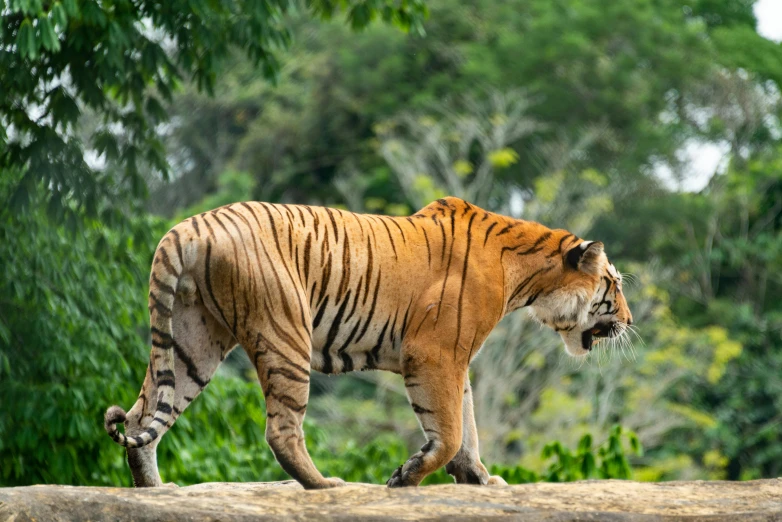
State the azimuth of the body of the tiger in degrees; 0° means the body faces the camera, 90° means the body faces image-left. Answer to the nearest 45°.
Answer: approximately 270°

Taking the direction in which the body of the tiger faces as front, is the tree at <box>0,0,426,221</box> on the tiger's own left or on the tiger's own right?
on the tiger's own left
